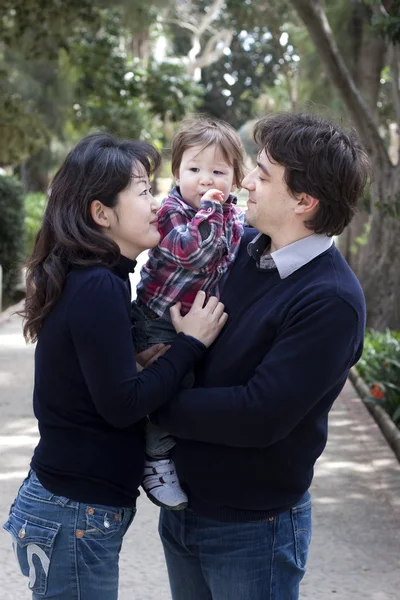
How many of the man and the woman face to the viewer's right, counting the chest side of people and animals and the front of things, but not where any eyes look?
1

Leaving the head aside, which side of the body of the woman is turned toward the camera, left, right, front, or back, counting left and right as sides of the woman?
right

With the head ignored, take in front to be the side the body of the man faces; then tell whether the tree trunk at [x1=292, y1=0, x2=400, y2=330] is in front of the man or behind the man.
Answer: behind

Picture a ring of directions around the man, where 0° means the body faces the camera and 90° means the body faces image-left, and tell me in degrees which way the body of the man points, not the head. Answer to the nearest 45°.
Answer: approximately 45°

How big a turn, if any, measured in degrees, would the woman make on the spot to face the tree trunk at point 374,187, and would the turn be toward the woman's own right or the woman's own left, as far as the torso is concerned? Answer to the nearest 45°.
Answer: approximately 90° to the woman's own left

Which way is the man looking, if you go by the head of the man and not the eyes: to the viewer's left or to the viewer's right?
to the viewer's left

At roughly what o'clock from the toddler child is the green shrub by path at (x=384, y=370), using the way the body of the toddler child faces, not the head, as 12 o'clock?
The green shrub by path is roughly at 8 o'clock from the toddler child.

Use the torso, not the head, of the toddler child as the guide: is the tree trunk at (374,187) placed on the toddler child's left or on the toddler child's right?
on the toddler child's left
